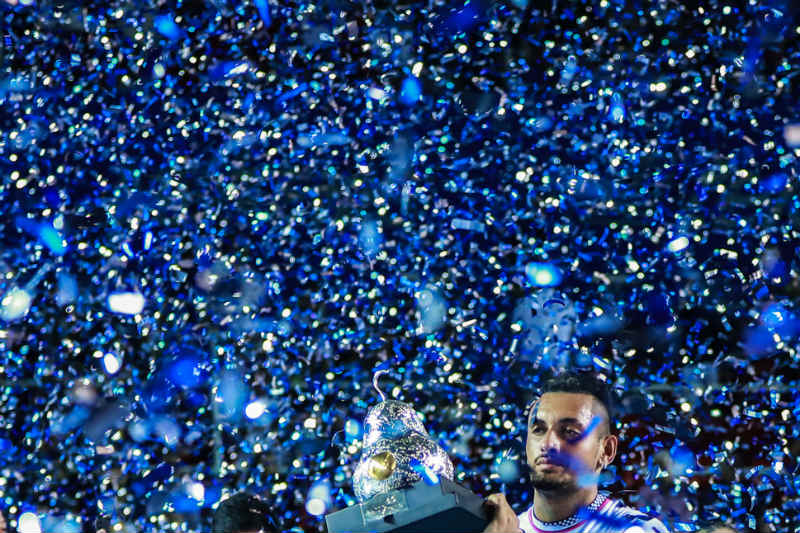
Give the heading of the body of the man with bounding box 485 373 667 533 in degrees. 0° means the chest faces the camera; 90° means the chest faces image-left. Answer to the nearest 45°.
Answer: approximately 45°

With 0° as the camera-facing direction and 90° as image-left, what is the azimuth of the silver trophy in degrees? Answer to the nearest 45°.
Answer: approximately 45°
